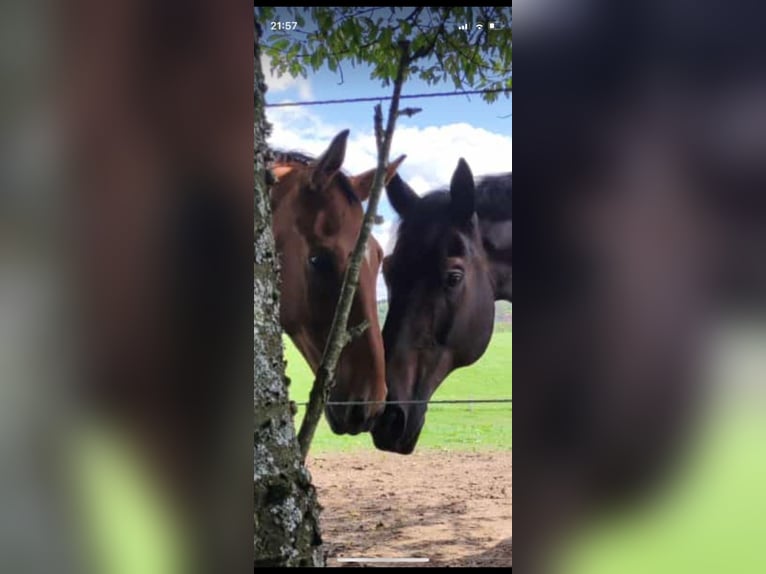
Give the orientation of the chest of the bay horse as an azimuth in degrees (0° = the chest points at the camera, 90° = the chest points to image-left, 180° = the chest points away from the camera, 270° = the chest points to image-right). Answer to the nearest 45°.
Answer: approximately 315°

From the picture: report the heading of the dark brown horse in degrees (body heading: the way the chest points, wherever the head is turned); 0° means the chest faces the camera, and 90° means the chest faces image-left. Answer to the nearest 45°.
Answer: approximately 45°
